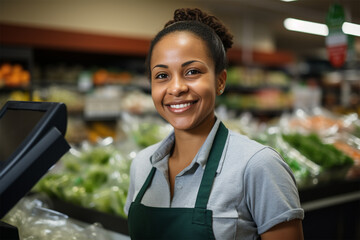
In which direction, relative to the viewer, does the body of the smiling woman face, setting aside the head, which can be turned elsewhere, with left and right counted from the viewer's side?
facing the viewer and to the left of the viewer

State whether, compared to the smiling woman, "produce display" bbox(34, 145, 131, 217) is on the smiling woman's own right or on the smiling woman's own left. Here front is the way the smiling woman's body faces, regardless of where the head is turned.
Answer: on the smiling woman's own right

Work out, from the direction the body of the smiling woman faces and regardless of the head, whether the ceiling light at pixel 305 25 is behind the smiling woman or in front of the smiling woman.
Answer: behind

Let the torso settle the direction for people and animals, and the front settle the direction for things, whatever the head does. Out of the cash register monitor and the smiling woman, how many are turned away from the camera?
0
